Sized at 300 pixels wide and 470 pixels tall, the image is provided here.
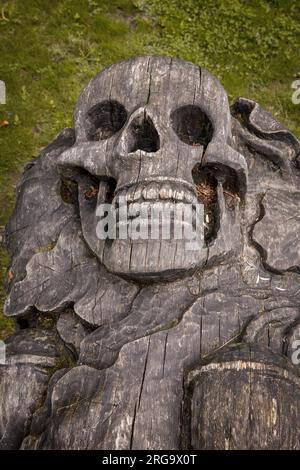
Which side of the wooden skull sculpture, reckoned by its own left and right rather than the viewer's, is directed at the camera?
front
